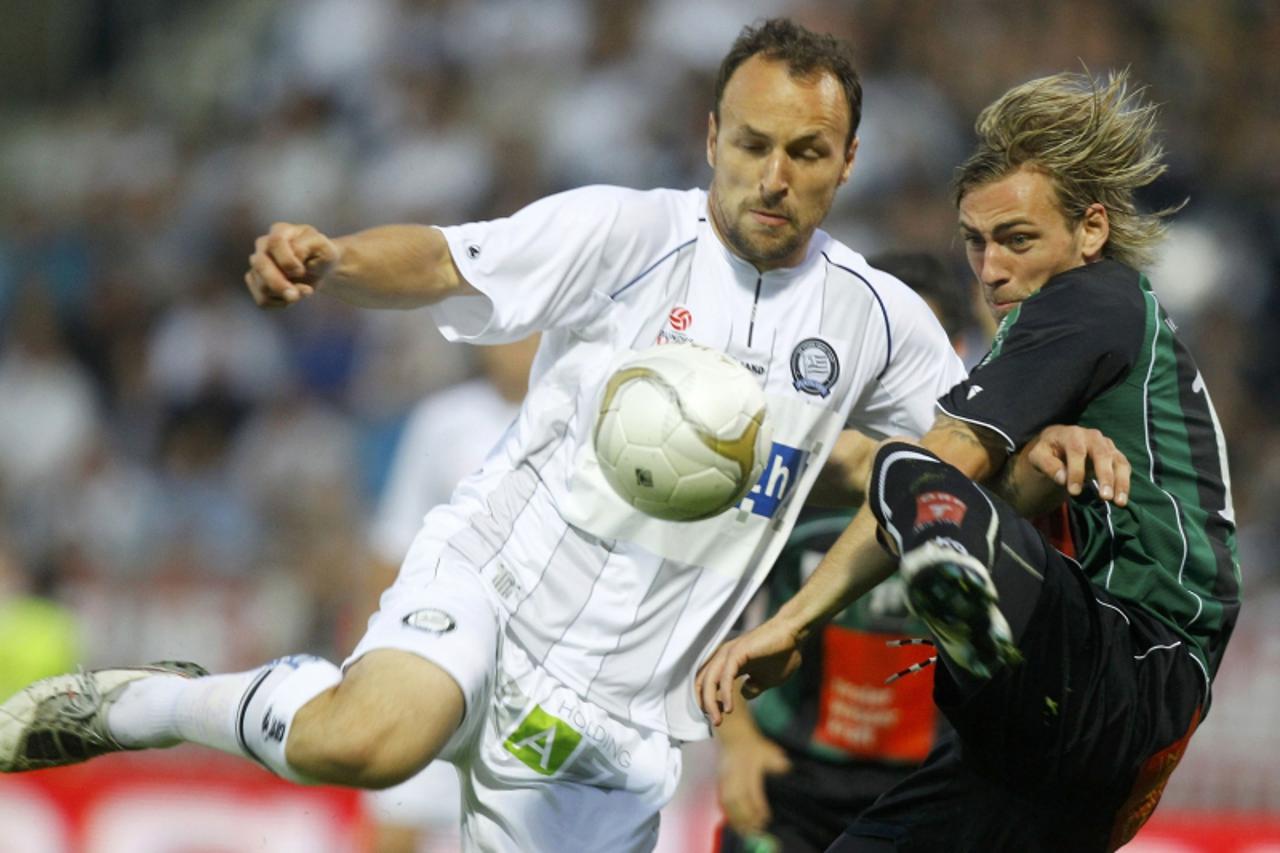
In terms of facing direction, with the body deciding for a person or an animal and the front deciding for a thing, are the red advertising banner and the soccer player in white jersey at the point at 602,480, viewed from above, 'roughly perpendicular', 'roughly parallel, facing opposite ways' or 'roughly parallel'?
roughly parallel

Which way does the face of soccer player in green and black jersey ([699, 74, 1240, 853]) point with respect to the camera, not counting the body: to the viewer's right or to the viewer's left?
to the viewer's left

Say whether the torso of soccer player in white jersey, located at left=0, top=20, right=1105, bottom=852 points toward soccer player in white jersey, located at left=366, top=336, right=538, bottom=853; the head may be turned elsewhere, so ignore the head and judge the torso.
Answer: no

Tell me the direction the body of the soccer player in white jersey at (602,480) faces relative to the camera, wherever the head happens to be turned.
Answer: toward the camera

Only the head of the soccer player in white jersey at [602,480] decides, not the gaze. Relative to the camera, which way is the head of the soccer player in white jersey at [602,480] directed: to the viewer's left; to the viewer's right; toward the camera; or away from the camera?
toward the camera

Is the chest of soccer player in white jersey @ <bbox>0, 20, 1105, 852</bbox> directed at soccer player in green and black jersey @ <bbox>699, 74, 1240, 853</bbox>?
no

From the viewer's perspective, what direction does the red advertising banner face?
toward the camera

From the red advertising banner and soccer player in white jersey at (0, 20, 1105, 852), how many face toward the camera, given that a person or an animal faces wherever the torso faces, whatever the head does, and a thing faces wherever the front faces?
2
